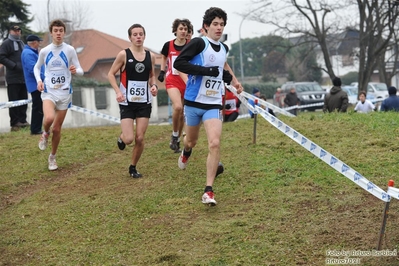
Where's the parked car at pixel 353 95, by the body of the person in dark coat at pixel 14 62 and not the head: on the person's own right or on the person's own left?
on the person's own left

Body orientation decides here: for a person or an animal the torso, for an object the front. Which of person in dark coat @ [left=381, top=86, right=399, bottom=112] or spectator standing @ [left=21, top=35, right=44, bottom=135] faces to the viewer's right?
the spectator standing

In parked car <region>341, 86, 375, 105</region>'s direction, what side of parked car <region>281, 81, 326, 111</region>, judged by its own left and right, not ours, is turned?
left

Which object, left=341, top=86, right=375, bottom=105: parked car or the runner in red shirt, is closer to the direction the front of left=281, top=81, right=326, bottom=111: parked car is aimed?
the runner in red shirt
